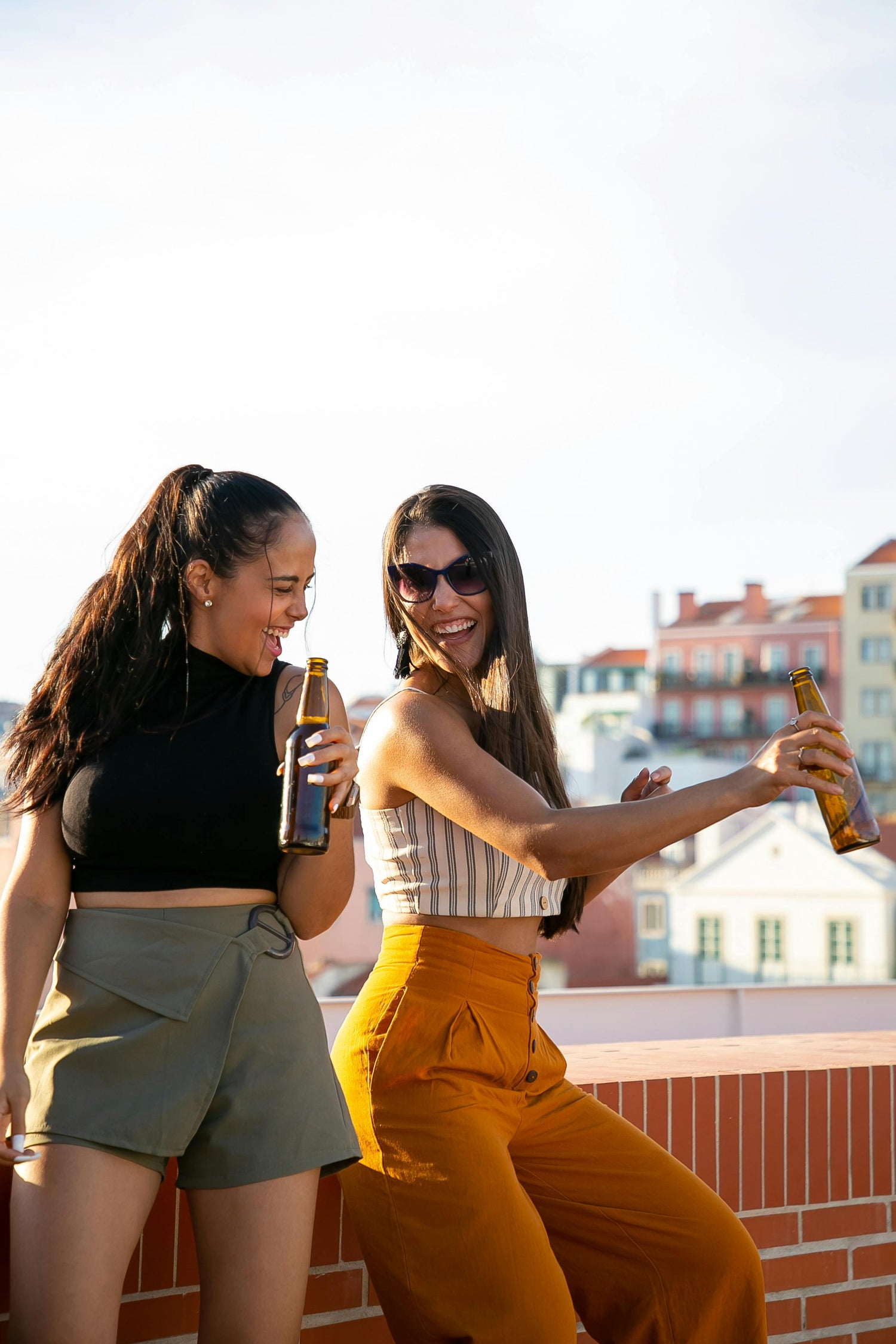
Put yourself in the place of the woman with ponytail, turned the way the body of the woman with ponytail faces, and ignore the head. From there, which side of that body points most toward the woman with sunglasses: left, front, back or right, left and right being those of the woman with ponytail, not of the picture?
left

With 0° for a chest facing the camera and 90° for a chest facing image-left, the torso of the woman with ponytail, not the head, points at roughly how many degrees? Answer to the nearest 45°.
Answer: approximately 0°
